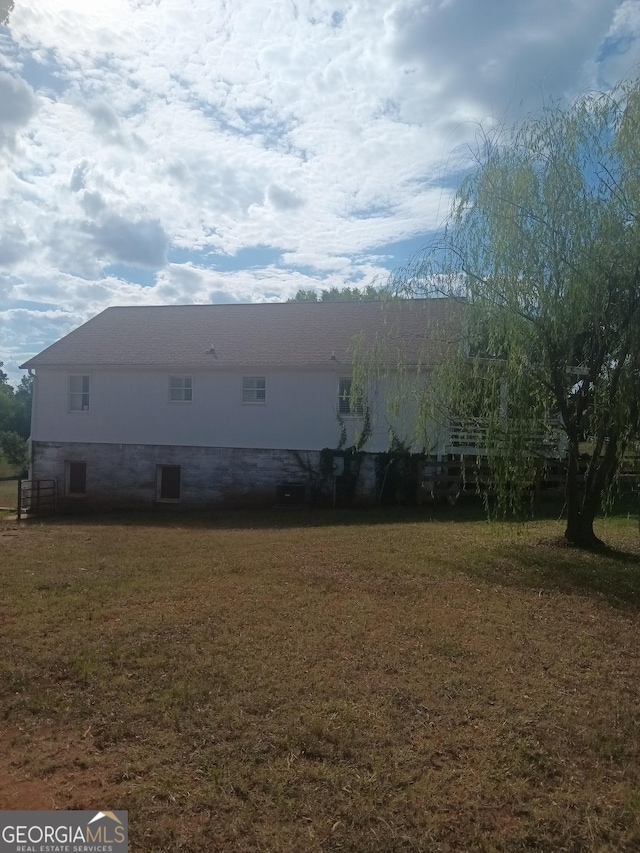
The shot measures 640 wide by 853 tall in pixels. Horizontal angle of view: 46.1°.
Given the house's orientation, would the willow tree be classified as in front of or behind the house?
behind

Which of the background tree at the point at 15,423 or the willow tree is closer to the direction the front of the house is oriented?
the background tree

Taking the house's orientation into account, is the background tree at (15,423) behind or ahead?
ahead
